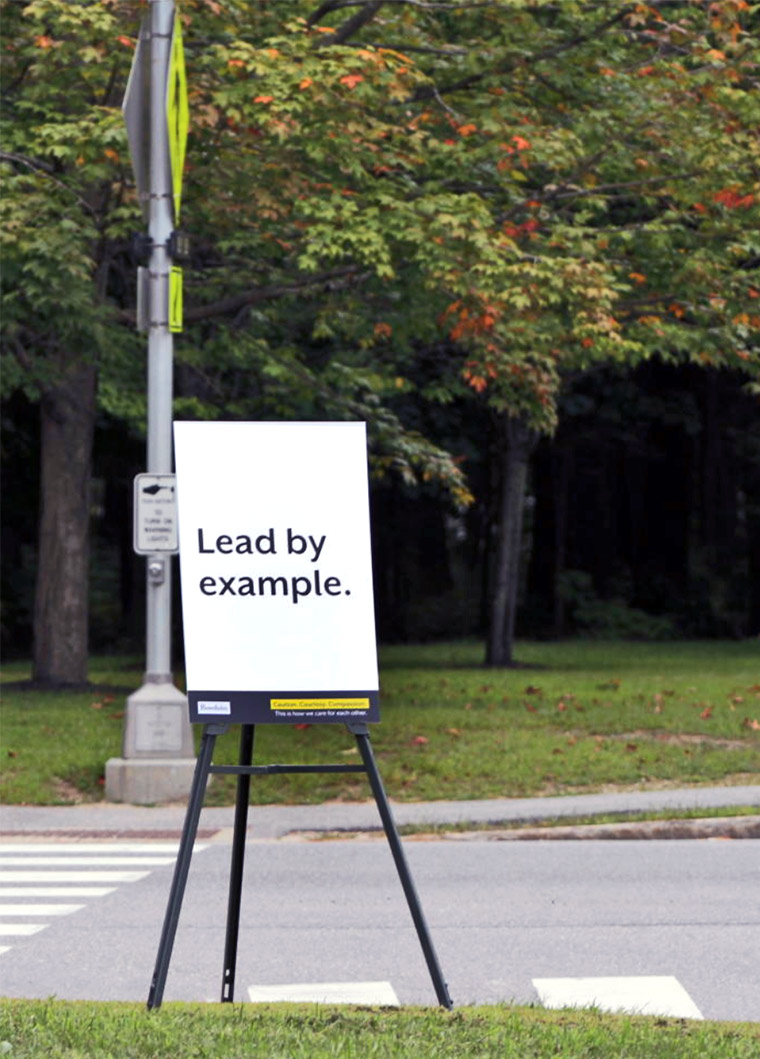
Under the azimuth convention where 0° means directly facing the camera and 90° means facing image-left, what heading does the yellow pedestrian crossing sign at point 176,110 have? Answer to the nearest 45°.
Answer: approximately 270°

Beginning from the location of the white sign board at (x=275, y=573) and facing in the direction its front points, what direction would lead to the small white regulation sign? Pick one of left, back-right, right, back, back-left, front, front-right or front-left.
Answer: back

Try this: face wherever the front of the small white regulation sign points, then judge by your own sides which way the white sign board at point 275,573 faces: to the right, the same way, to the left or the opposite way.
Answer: the same way

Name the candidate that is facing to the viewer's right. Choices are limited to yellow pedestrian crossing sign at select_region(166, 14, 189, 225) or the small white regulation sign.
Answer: the yellow pedestrian crossing sign

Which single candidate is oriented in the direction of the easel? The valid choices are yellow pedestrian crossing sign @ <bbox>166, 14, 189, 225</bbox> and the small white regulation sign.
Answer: the small white regulation sign

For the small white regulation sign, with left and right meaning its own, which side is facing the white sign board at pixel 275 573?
front

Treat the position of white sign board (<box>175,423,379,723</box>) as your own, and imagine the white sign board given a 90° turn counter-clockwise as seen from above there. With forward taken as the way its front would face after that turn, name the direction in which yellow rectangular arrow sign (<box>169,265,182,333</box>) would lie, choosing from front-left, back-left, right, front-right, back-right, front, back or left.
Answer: left

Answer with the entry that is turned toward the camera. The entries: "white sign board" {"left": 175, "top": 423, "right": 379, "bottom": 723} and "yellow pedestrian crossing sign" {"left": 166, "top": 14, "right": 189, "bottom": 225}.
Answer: the white sign board

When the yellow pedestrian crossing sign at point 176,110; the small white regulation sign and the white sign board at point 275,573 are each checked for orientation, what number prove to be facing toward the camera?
2

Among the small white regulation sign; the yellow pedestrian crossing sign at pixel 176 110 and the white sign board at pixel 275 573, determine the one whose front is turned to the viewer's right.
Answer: the yellow pedestrian crossing sign

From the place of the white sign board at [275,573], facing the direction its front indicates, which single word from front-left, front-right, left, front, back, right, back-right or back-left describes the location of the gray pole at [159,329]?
back

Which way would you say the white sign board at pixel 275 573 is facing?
toward the camera

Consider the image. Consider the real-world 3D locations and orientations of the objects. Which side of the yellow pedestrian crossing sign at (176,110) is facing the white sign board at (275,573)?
right

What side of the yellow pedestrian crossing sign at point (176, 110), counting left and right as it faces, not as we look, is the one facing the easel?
right

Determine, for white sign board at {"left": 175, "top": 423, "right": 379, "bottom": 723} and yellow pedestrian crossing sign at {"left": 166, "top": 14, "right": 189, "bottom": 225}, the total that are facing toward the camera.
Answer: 1
